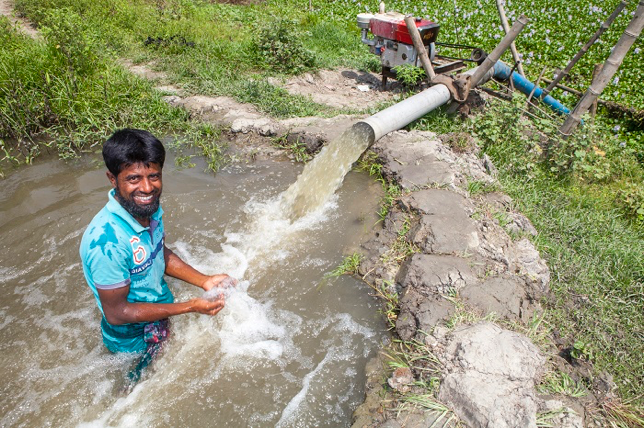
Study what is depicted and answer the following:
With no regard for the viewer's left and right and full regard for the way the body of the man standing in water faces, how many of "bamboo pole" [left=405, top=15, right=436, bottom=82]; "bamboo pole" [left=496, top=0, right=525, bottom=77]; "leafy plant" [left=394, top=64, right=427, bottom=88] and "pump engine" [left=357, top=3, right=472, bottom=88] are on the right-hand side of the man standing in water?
0

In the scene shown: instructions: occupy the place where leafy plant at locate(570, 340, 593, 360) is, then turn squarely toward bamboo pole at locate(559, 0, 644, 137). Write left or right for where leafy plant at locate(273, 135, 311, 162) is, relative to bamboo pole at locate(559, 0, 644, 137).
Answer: left

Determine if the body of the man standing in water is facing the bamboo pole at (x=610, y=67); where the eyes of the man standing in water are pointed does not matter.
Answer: no

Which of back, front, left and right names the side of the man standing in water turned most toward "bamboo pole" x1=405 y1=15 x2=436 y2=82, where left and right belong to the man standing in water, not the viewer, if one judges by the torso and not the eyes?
left

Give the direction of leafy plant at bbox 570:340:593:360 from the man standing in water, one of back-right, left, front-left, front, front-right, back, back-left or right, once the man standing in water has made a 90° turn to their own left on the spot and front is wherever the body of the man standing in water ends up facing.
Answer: front-right

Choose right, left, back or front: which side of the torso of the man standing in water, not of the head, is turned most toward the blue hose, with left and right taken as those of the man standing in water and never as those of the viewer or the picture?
left

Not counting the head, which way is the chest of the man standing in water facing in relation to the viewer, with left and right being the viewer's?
facing the viewer and to the right of the viewer

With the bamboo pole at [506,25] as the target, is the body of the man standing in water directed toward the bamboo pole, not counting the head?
no

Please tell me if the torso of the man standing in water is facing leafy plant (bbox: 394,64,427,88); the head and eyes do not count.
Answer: no

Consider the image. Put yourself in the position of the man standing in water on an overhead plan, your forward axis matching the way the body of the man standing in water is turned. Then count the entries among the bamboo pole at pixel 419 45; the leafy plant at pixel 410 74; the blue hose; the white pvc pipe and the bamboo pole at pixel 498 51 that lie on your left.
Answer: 5

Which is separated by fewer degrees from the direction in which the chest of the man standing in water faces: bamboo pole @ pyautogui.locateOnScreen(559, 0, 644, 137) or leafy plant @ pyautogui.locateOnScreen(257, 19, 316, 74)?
the bamboo pole

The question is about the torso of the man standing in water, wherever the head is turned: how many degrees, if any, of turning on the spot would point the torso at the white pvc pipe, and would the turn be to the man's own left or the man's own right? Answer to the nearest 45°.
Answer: approximately 90° to the man's own left
